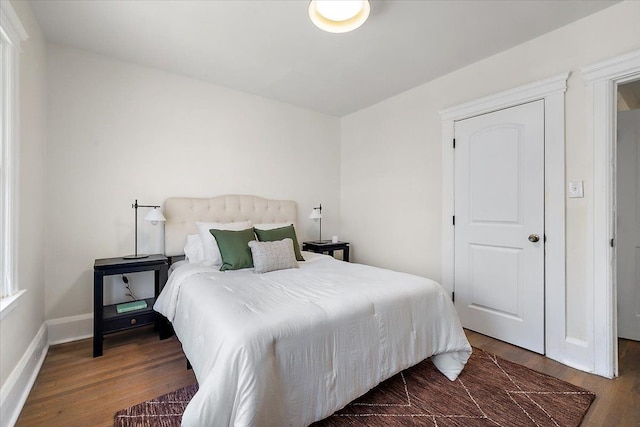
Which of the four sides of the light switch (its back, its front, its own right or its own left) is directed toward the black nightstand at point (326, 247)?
right

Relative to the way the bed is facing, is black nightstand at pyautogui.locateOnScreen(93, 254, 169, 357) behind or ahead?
behind

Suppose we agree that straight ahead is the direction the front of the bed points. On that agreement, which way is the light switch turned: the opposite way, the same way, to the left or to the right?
to the right

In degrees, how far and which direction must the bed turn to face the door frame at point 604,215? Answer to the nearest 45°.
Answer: approximately 45° to its left

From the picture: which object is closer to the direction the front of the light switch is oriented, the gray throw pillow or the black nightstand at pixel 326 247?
the gray throw pillow

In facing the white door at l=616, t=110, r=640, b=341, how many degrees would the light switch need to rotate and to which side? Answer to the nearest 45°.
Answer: approximately 180°

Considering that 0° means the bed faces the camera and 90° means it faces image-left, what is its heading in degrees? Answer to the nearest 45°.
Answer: approximately 315°

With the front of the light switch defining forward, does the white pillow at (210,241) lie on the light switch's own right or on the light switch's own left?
on the light switch's own right

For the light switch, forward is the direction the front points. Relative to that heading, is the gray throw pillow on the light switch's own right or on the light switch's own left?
on the light switch's own right
